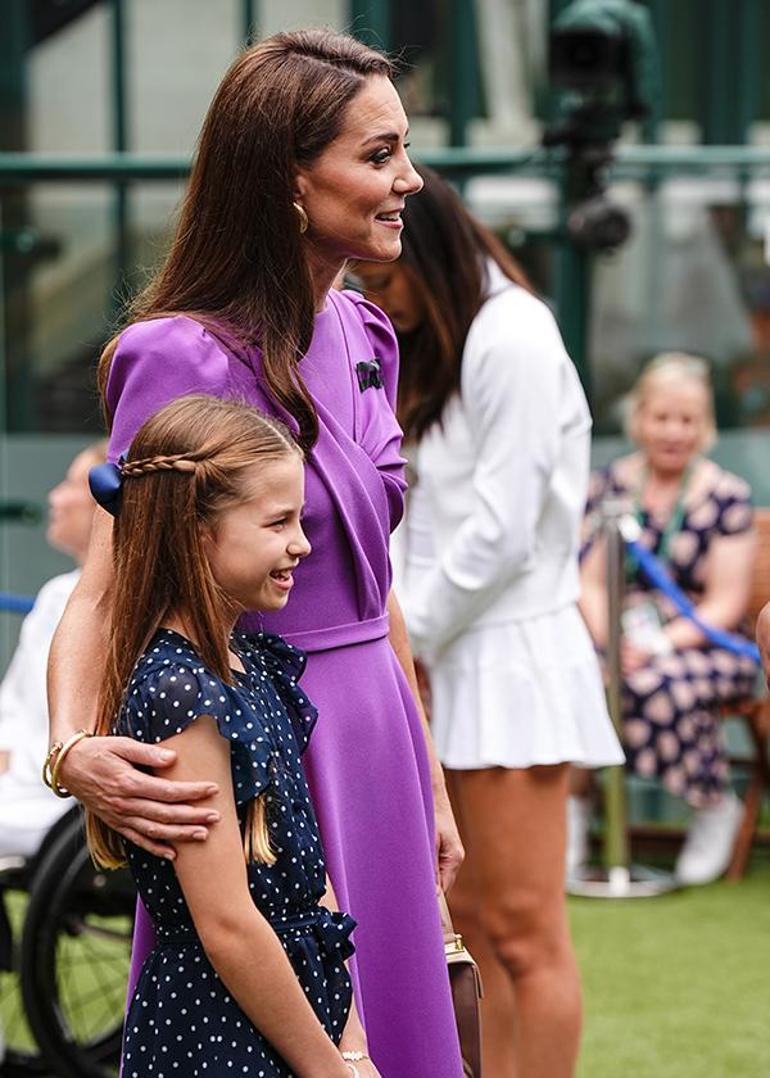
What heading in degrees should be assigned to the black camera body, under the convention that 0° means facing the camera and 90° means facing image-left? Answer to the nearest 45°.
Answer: approximately 45°

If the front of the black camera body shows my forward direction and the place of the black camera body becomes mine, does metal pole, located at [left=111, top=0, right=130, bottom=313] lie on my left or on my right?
on my right

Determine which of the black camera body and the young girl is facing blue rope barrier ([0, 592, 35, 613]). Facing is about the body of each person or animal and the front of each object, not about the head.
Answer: the black camera body

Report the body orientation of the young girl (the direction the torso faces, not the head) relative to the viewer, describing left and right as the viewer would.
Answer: facing the viewer and to the right of the viewer

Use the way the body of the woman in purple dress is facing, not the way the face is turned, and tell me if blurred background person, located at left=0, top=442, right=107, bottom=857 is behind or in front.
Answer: behind

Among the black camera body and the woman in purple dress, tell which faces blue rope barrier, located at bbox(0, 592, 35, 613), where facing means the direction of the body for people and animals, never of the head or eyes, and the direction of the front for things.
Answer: the black camera body

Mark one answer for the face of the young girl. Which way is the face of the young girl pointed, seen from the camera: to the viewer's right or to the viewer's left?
to the viewer's right

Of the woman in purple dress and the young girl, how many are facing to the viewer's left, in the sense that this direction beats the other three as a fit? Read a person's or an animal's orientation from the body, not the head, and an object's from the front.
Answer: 0

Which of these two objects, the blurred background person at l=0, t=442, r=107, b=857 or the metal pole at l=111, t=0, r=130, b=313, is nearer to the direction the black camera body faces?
the blurred background person

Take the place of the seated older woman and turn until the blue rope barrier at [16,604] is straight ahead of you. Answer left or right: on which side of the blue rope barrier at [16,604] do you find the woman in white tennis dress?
left

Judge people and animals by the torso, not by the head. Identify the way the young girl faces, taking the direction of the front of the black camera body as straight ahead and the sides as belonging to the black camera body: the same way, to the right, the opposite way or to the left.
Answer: to the left
